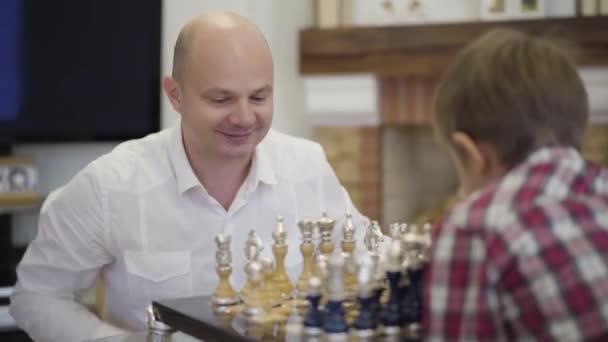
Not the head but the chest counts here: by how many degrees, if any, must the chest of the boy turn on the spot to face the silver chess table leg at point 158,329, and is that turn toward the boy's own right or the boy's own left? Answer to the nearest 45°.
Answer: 0° — they already face it

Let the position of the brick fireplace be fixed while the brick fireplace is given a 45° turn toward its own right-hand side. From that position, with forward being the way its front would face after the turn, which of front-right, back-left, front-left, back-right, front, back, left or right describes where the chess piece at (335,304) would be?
front-left

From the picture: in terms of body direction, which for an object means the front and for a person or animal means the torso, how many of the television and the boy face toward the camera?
1

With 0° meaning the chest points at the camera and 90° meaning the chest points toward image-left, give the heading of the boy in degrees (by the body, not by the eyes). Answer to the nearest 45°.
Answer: approximately 135°

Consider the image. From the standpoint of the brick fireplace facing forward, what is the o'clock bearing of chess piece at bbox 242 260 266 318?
The chess piece is roughly at 12 o'clock from the brick fireplace.

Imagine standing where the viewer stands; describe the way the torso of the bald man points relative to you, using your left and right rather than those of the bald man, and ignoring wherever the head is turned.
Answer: facing the viewer and to the right of the viewer

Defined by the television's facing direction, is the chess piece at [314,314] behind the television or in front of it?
in front

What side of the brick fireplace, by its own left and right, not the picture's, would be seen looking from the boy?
front

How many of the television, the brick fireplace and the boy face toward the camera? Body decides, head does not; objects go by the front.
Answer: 2

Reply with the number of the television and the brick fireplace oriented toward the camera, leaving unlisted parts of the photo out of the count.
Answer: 2

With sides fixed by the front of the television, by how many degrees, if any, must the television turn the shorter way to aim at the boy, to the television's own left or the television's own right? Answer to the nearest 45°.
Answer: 0° — it already faces them

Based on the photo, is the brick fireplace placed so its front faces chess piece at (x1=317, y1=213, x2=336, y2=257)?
yes
